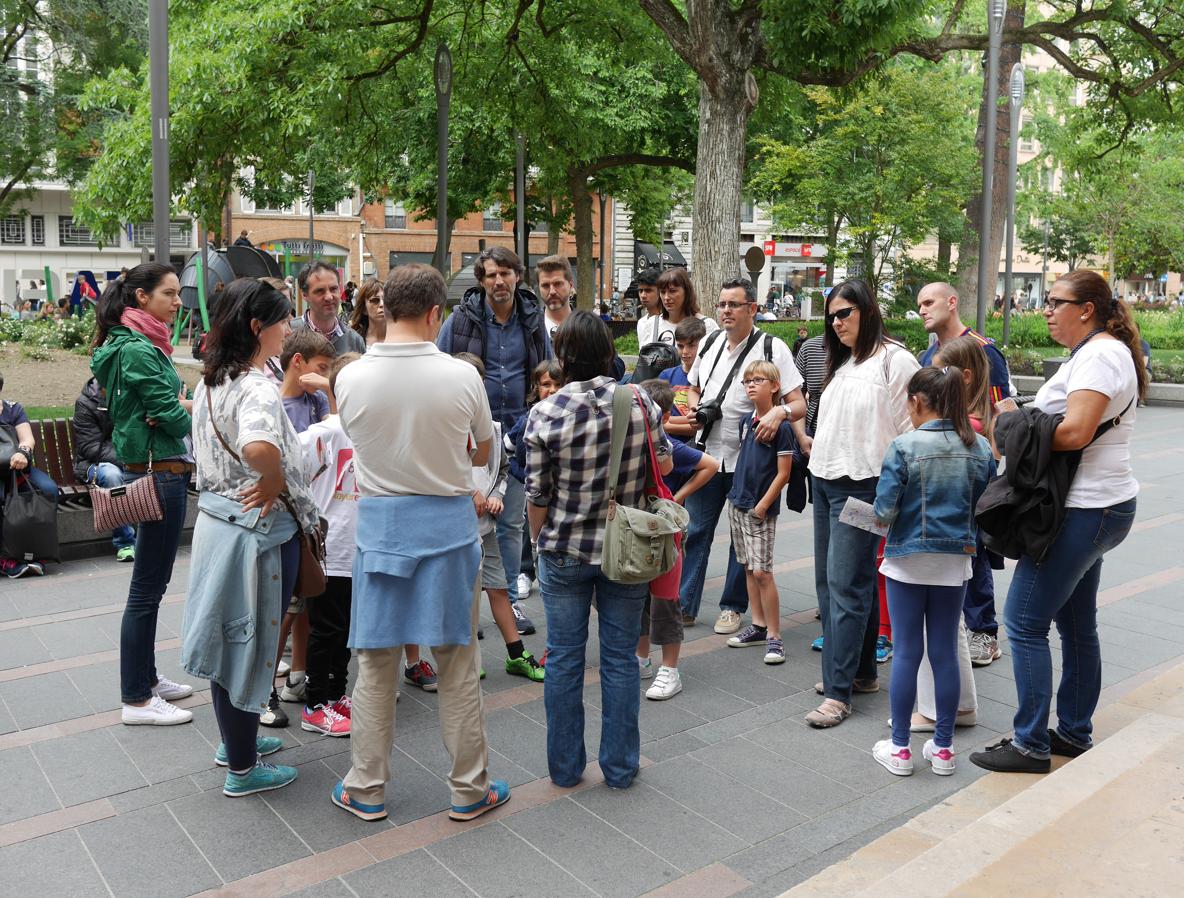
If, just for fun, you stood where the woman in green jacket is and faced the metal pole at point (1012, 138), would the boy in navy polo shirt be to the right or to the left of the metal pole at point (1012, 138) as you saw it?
right

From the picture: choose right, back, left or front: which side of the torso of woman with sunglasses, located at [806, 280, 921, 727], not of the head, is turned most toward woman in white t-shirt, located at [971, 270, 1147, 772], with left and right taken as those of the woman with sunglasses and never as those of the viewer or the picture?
left

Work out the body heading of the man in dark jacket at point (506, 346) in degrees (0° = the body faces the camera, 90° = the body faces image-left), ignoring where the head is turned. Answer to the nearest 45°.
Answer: approximately 0°

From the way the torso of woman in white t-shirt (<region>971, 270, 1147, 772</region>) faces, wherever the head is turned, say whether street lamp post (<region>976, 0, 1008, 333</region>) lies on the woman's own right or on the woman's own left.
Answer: on the woman's own right

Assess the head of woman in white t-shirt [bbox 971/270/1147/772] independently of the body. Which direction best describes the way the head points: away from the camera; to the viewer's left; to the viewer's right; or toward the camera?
to the viewer's left

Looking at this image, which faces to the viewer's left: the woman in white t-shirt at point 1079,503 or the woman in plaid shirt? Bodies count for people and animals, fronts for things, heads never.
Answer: the woman in white t-shirt

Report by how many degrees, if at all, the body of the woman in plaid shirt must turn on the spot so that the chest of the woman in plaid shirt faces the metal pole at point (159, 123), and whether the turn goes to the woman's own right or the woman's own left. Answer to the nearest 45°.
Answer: approximately 45° to the woman's own left

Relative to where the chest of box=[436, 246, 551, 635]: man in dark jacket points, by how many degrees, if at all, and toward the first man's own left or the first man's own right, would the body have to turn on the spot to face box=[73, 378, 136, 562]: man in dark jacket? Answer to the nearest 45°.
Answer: approximately 135° to the first man's own right

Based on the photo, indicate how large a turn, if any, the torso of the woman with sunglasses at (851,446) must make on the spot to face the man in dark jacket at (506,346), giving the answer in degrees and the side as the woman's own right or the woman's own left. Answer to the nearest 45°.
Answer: approximately 90° to the woman's own right

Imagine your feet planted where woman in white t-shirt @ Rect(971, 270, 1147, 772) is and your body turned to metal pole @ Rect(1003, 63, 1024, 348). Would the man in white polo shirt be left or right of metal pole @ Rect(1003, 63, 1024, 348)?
left

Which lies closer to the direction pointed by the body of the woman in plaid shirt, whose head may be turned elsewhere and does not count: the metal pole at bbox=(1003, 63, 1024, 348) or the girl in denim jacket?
the metal pole
